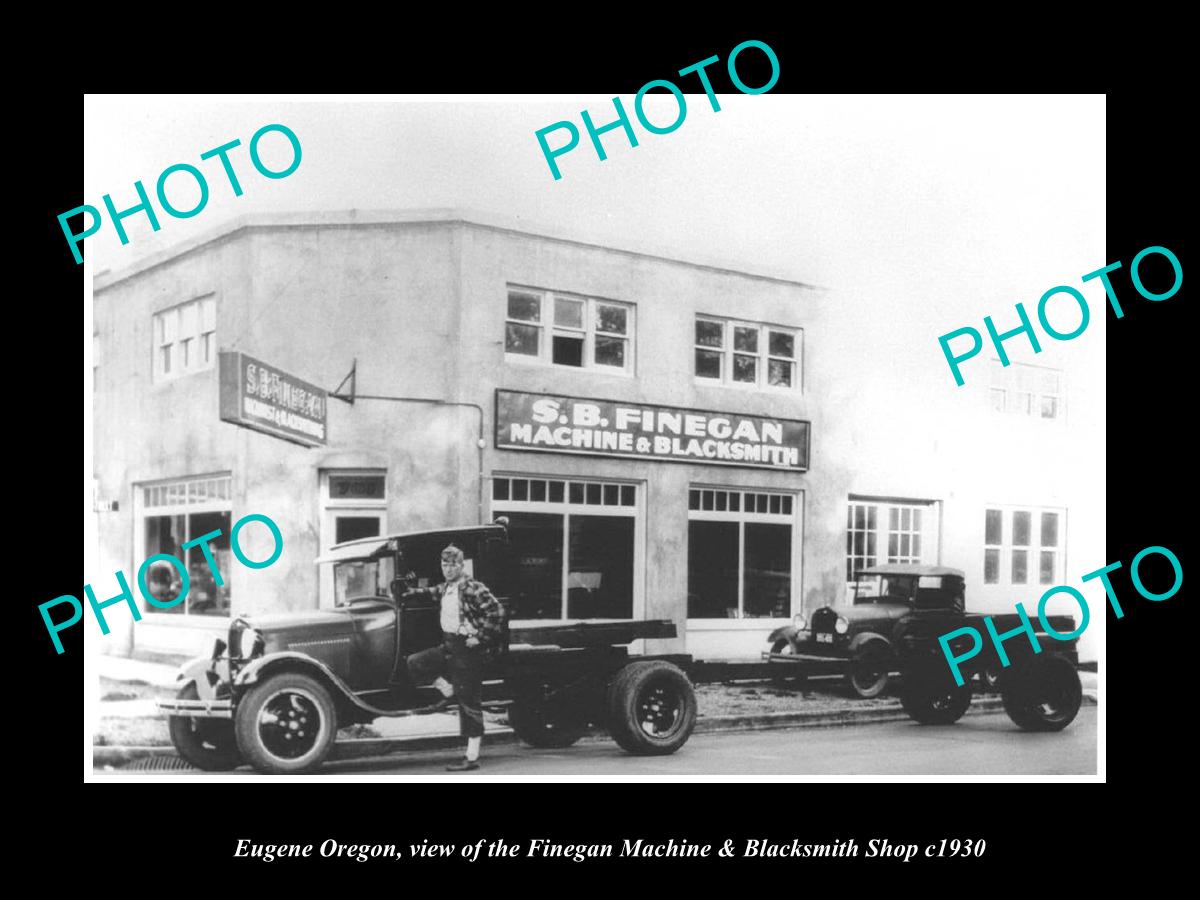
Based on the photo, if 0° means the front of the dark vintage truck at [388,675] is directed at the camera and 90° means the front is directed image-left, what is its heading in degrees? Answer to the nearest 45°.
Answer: approximately 45°

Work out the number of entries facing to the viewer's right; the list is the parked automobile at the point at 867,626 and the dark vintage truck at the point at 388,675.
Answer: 0

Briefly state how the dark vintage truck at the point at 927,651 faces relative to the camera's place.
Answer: facing the viewer and to the left of the viewer

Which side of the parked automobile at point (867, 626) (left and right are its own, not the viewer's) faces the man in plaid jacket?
front

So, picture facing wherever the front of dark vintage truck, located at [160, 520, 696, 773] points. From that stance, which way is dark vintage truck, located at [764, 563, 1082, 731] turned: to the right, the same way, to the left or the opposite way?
the same way

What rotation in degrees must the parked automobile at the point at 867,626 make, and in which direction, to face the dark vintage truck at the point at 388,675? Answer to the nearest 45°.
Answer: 0° — it already faces it

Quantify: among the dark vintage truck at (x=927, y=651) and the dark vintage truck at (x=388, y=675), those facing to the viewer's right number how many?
0

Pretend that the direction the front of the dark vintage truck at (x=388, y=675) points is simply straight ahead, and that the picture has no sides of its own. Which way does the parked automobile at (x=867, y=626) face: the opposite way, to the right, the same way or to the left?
the same way

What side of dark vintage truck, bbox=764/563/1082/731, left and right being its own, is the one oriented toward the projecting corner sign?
front
